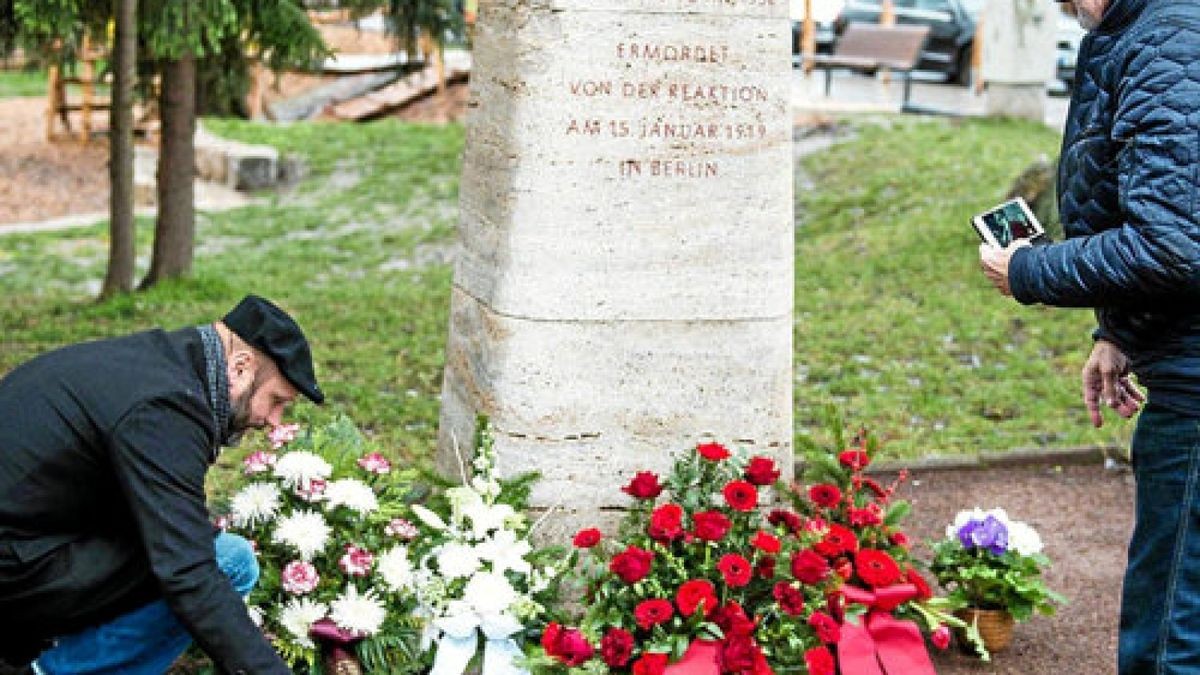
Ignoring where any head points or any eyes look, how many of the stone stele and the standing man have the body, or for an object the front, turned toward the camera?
1

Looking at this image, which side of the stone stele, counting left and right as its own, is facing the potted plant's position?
left

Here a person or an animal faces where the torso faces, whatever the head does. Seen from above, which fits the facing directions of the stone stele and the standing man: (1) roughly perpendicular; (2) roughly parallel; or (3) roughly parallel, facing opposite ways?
roughly perpendicular

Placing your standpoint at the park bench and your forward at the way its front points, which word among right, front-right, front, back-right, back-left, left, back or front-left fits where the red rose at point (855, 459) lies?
front-left

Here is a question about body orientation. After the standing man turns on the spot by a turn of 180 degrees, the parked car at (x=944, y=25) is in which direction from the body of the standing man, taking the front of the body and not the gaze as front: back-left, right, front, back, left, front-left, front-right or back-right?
left

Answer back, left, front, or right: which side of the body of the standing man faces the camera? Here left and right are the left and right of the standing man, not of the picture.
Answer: left

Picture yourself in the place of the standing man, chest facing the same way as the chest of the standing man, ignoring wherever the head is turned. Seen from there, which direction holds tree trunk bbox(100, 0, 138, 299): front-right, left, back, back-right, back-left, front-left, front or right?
front-right

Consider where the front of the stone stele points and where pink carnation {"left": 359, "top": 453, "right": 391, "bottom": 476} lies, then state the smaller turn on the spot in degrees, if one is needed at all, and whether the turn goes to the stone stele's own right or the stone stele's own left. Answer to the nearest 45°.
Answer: approximately 45° to the stone stele's own right

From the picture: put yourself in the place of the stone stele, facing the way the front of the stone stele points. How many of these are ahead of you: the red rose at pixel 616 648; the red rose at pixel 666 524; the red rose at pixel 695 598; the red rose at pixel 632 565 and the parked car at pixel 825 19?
4

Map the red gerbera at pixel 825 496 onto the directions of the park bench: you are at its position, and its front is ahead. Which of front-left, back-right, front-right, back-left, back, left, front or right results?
front-left

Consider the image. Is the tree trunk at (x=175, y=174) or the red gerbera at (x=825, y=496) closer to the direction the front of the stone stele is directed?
the red gerbera
